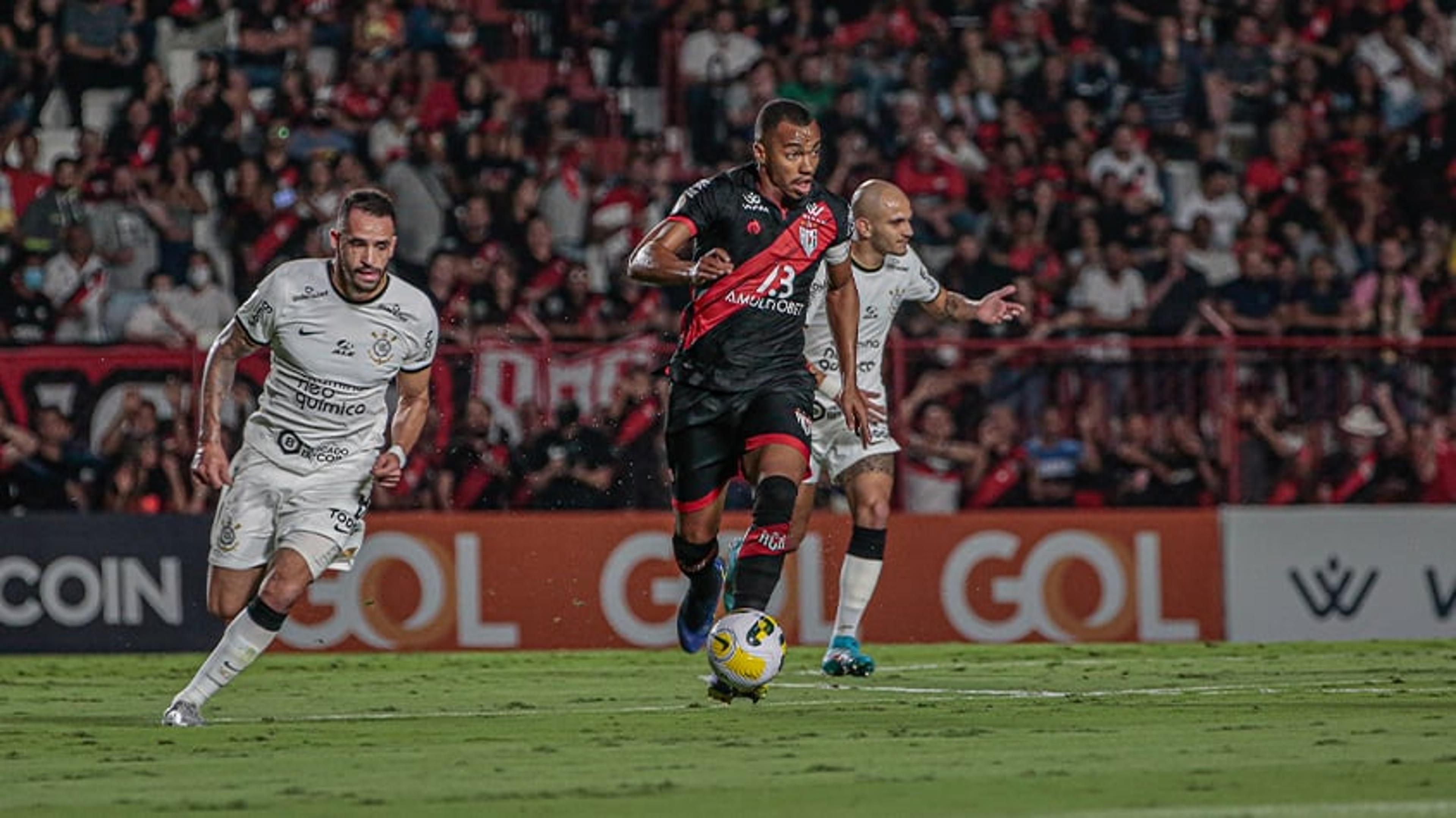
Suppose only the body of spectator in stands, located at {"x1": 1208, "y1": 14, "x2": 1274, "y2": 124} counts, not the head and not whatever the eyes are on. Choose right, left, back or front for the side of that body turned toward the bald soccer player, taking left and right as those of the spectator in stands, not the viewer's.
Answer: front

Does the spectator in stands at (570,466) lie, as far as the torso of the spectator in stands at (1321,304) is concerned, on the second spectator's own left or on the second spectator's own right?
on the second spectator's own right

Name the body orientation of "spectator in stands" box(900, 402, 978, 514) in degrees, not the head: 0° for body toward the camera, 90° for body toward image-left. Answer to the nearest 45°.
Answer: approximately 0°

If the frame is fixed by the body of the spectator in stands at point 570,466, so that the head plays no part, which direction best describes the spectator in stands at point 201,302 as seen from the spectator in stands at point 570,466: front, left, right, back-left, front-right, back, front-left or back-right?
back-right

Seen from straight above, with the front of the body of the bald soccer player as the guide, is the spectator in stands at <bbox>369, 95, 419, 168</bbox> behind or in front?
behind

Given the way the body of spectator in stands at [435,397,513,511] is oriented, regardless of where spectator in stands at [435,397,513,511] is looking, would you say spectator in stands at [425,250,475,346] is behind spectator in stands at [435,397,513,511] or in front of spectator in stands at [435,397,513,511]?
behind

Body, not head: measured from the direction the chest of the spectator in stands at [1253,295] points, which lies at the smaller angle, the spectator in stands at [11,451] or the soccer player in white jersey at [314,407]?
the soccer player in white jersey

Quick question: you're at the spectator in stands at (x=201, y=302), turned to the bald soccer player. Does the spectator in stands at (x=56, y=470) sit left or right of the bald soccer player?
right

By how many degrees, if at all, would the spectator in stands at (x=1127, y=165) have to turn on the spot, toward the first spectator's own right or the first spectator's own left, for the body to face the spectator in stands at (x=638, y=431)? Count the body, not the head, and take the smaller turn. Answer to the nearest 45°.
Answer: approximately 45° to the first spectator's own right

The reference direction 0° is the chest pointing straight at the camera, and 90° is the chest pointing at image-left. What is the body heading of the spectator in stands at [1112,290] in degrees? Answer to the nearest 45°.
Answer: approximately 0°

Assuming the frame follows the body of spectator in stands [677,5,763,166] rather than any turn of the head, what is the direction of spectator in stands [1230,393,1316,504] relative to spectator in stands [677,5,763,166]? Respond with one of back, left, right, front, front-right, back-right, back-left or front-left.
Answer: front-left
